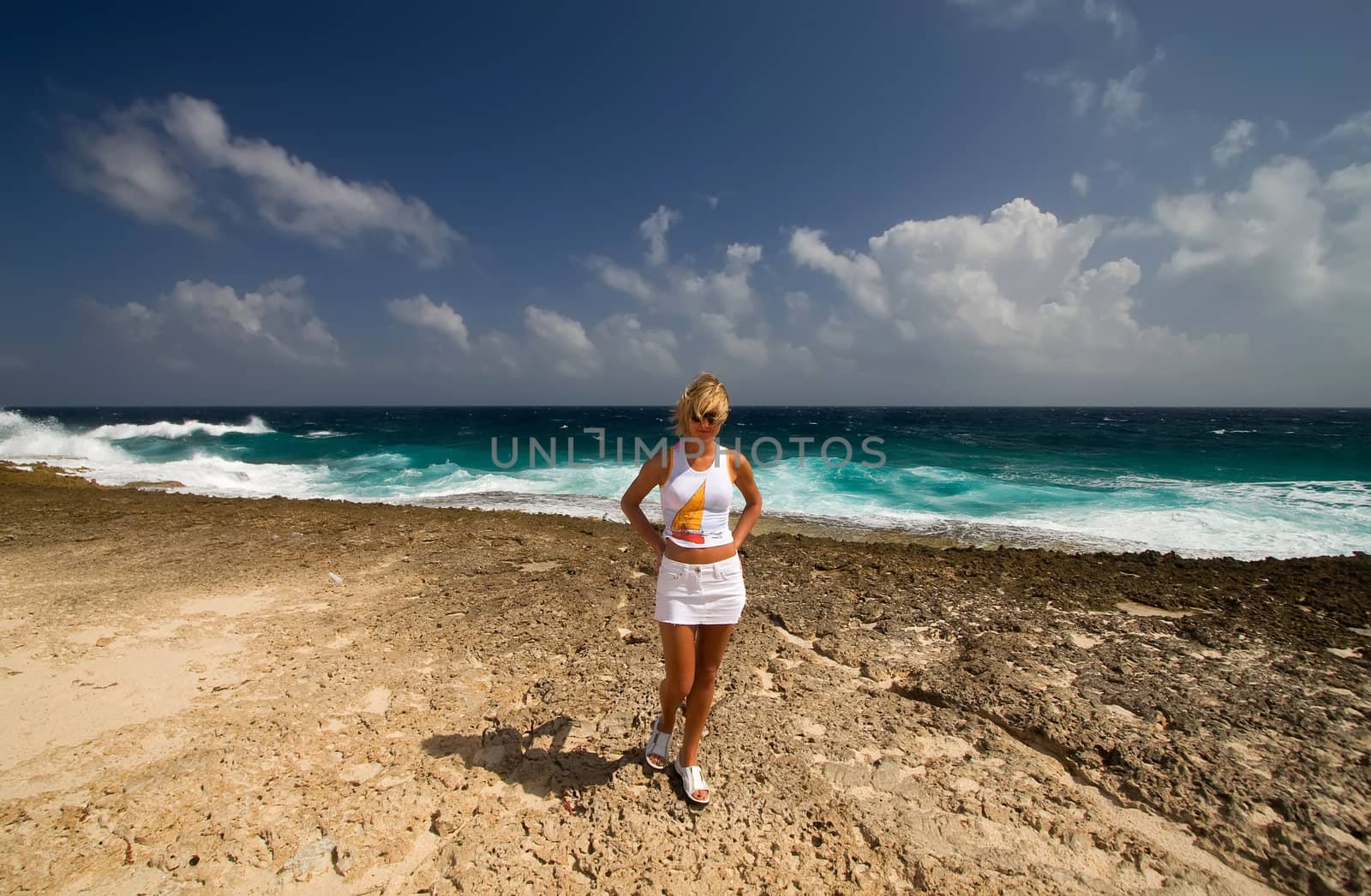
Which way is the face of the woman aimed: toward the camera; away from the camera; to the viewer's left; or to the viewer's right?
toward the camera

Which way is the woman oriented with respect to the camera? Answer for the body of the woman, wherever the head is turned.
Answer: toward the camera
